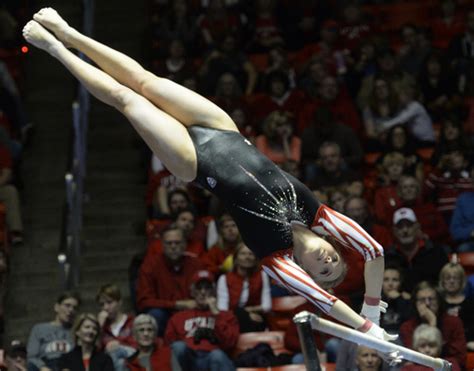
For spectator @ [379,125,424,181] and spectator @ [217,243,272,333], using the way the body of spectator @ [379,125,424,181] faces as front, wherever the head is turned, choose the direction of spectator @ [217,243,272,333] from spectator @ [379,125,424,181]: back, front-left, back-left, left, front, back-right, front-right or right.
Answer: front-right

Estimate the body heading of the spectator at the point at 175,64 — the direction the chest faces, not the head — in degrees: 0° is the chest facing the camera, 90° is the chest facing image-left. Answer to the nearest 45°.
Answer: approximately 0°

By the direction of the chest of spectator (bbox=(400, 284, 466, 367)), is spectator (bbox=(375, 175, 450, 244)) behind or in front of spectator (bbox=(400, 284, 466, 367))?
behind

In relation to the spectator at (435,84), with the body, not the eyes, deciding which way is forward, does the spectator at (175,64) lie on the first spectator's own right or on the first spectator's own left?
on the first spectator's own right

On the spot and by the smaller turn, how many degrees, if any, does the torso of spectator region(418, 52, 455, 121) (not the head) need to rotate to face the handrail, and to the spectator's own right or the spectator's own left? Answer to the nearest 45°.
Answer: approximately 45° to the spectator's own right

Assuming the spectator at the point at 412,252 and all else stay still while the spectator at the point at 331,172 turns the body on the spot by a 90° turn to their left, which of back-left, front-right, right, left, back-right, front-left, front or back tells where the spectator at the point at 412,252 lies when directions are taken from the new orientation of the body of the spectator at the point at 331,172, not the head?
front-right
